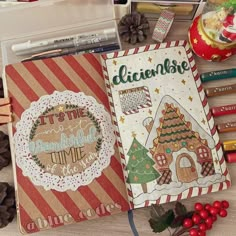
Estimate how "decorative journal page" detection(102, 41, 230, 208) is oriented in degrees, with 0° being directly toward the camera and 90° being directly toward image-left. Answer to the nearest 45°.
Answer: approximately 0°
